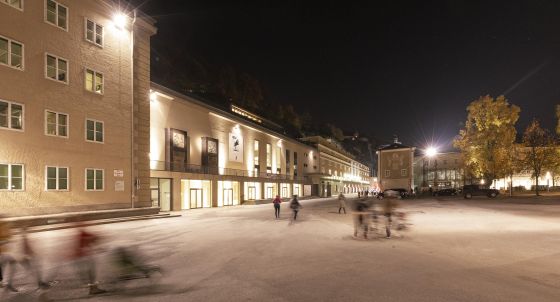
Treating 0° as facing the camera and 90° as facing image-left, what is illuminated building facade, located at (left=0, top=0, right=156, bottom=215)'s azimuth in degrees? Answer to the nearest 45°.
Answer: approximately 315°

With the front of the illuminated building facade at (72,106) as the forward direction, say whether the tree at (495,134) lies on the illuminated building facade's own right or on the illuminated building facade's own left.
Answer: on the illuminated building facade's own left

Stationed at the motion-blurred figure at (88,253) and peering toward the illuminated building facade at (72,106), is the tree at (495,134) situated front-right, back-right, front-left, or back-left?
front-right

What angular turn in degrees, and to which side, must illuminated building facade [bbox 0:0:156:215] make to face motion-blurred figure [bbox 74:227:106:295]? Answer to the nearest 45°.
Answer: approximately 45° to its right

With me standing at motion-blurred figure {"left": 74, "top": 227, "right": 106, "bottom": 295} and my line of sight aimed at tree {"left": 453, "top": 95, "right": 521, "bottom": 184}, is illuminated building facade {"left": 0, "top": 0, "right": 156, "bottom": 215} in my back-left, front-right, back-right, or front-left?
front-left
